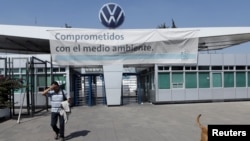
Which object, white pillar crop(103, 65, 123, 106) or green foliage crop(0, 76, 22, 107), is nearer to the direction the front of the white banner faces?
the green foliage

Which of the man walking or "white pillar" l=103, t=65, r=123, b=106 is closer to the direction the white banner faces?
the man walking

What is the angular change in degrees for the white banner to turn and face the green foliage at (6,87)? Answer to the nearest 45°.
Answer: approximately 45° to its right

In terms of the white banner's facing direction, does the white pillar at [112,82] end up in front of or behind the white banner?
behind

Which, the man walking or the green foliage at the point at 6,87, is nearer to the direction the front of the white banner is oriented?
the man walking

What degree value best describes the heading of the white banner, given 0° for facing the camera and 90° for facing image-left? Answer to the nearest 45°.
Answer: approximately 0°
